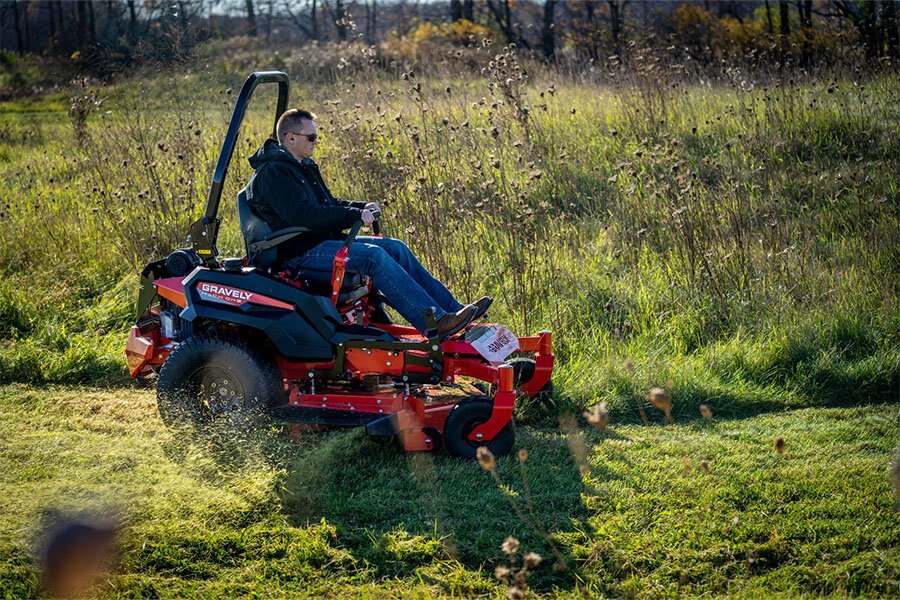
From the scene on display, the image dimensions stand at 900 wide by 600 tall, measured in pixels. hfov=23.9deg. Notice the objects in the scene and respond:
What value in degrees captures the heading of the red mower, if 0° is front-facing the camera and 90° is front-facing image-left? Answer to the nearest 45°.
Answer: approximately 270°
